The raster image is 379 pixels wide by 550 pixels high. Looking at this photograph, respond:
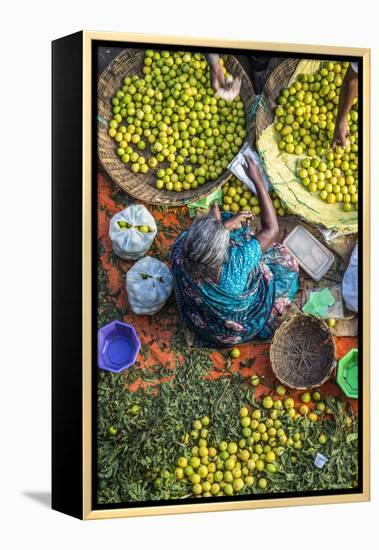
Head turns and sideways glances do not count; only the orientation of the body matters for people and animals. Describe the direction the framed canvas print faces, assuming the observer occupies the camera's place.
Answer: facing the viewer and to the right of the viewer
